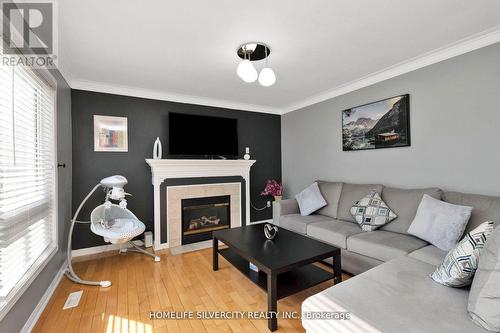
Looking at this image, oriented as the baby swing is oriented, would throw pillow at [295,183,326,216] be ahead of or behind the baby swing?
ahead

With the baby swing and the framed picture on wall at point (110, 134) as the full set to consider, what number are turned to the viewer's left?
0

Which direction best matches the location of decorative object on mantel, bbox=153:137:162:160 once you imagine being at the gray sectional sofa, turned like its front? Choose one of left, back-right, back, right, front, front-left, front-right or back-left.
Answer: front-right

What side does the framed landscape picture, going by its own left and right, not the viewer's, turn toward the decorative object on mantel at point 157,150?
front

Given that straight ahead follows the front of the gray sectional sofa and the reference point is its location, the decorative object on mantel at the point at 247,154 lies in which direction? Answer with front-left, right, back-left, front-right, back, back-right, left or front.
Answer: right

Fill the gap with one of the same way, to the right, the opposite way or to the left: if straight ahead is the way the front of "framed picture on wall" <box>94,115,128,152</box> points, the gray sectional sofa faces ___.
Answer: to the right

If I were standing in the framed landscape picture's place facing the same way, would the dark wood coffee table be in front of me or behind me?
in front

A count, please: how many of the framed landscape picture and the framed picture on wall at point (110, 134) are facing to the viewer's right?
0

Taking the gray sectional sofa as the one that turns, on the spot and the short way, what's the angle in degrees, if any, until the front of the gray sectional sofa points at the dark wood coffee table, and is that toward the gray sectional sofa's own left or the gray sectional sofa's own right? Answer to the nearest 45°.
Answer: approximately 45° to the gray sectional sofa's own right

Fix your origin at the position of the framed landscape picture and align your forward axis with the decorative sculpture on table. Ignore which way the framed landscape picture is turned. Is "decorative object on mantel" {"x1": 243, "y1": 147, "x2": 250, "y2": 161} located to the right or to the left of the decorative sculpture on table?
right

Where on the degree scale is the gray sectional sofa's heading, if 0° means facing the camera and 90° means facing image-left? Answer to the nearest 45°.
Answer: approximately 45°

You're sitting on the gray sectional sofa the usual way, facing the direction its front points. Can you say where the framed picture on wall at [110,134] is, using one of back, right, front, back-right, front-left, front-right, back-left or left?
front-right

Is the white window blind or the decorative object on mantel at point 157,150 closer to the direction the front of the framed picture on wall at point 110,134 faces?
the white window blind

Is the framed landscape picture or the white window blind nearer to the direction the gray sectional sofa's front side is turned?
the white window blind
